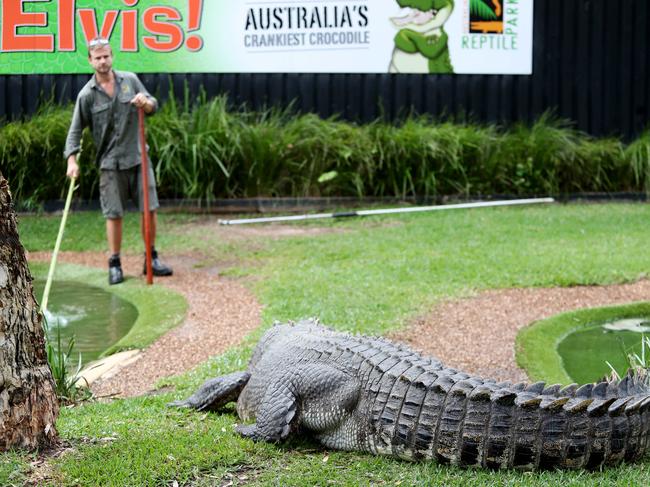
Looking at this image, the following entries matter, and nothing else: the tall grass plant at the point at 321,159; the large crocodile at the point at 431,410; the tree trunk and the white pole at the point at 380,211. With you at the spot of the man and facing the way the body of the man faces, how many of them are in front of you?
2

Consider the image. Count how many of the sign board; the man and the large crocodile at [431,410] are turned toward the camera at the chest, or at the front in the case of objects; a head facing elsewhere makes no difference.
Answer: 2

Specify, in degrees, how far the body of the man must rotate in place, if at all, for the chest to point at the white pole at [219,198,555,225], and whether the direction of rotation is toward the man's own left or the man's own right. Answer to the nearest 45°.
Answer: approximately 135° to the man's own left

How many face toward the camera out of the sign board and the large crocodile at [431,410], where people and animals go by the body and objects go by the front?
1

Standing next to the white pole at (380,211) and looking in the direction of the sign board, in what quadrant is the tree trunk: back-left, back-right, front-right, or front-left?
back-left

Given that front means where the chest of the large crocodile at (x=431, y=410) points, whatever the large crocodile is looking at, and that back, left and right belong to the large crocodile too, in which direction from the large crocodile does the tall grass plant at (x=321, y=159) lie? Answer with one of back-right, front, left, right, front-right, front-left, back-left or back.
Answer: front-right

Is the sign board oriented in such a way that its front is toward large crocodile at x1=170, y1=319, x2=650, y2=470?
yes

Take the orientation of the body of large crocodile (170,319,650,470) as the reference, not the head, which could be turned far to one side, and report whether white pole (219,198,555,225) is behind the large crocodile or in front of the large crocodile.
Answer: in front
